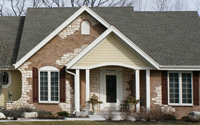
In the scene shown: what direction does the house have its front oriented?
toward the camera

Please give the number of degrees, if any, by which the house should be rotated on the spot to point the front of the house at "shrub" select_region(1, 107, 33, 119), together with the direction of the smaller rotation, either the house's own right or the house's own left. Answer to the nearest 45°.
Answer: approximately 45° to the house's own right
